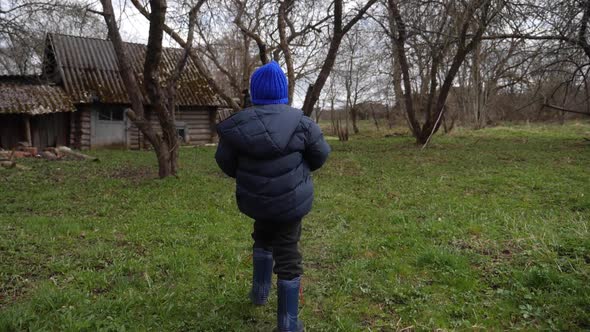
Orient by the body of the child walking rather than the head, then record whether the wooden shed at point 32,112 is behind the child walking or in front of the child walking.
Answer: in front

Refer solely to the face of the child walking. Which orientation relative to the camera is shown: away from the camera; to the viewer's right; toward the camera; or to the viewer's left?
away from the camera

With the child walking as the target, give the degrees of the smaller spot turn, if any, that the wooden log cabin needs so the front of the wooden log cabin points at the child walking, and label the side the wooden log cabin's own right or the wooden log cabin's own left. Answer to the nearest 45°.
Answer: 0° — it already faces them

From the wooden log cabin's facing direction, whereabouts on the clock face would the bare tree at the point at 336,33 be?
The bare tree is roughly at 11 o'clock from the wooden log cabin.

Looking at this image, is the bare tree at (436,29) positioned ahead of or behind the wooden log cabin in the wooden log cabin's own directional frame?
ahead

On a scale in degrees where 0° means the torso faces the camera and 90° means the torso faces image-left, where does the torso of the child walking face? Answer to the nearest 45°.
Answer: approximately 180°

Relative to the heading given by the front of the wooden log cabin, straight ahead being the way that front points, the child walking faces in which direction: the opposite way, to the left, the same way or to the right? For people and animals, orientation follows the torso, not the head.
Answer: the opposite way

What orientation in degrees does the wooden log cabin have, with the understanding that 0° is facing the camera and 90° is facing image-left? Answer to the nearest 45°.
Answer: approximately 0°

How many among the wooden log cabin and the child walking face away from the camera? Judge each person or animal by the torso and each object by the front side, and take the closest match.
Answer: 1

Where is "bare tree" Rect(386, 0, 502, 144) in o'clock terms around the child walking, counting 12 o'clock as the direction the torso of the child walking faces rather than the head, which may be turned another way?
The bare tree is roughly at 1 o'clock from the child walking.
